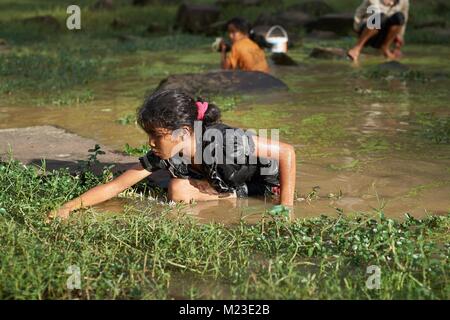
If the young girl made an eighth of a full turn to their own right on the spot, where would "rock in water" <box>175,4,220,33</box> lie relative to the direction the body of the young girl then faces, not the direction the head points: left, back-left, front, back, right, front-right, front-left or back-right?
right

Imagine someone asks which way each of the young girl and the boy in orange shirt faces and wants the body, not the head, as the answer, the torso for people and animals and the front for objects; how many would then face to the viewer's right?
0

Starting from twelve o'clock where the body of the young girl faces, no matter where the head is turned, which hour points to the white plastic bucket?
The white plastic bucket is roughly at 5 o'clock from the young girl.

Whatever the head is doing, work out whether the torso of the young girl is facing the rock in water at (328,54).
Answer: no

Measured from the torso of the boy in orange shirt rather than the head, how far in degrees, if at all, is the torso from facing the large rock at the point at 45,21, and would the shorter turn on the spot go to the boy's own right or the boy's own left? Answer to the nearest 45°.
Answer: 0° — they already face it

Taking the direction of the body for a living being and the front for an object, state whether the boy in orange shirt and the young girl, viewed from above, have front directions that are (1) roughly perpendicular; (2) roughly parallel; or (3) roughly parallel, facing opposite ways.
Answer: roughly perpendicular

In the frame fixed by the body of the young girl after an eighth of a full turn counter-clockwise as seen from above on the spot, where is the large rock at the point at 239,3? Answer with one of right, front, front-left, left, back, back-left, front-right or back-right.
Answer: back

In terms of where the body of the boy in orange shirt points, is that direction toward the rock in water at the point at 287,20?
no

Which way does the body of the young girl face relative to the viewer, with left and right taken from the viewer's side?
facing the viewer and to the left of the viewer

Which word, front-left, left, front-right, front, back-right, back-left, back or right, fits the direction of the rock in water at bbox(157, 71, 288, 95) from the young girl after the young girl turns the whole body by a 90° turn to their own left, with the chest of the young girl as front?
back-left

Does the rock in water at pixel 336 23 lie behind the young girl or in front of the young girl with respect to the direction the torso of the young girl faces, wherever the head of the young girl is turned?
behind

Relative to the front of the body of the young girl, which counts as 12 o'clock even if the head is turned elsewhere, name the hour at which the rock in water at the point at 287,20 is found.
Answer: The rock in water is roughly at 5 o'clock from the young girl.
